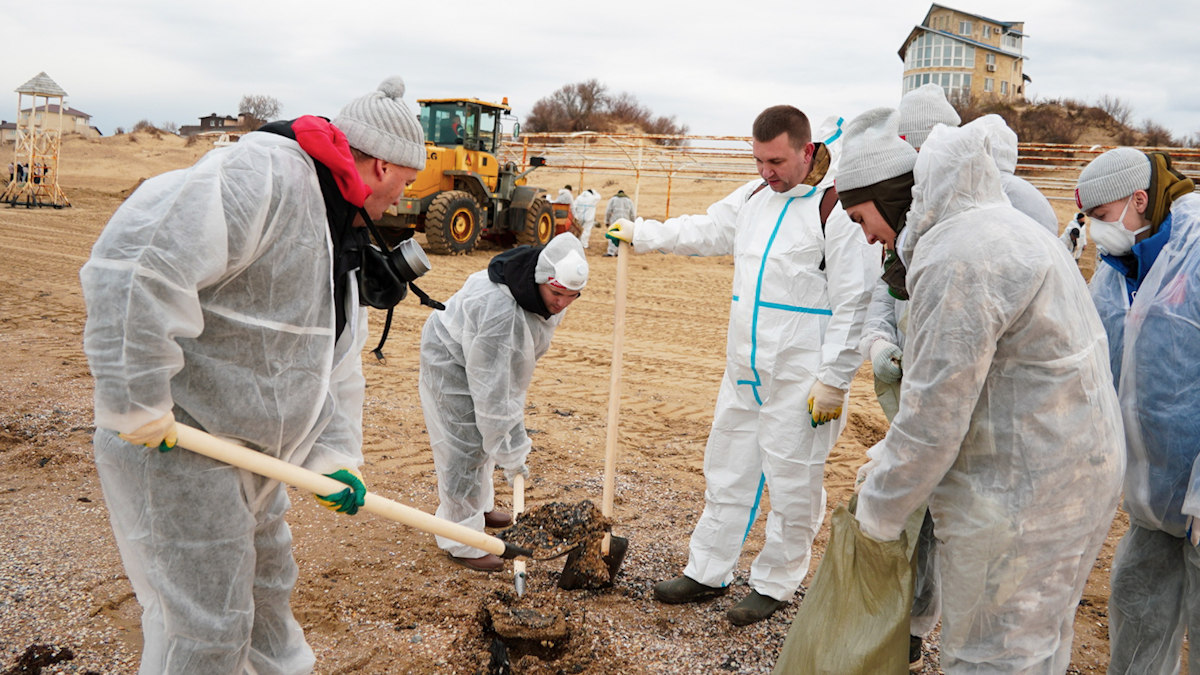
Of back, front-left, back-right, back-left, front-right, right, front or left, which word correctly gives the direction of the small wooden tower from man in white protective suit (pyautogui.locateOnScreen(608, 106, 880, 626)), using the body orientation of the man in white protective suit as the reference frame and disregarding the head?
right

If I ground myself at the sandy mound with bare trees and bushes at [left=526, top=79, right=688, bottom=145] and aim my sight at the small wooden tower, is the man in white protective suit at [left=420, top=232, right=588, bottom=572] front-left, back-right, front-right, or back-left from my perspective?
front-left

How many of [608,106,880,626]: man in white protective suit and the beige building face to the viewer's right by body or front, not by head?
0

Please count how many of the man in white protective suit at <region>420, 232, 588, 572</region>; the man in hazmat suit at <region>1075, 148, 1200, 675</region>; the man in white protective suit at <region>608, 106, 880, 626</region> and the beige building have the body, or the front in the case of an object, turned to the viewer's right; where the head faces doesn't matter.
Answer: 1

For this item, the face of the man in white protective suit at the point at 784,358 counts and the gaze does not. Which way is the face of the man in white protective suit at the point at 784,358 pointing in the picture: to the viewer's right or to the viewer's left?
to the viewer's left

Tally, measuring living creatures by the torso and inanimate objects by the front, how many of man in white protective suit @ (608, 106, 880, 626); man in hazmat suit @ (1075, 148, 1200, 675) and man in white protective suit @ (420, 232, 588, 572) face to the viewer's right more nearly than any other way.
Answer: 1

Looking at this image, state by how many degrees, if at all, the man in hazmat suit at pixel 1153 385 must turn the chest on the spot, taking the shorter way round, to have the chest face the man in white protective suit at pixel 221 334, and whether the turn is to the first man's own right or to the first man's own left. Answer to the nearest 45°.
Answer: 0° — they already face them

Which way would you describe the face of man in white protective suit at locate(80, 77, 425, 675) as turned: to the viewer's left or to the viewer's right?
to the viewer's right

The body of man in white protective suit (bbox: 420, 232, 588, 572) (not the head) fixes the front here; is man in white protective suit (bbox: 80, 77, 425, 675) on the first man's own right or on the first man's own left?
on the first man's own right

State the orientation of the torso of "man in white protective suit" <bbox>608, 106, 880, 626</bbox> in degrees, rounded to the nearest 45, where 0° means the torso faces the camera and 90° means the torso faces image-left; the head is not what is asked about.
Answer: approximately 45°

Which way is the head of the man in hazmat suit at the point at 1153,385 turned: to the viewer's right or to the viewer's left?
to the viewer's left

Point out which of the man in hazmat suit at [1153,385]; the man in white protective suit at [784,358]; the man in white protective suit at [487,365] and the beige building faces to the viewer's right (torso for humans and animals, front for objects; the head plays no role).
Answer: the man in white protective suit at [487,365]

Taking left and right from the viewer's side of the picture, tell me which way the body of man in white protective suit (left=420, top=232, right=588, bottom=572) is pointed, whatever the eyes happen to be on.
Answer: facing to the right of the viewer

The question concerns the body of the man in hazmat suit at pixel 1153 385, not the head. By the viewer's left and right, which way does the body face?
facing the viewer and to the left of the viewer

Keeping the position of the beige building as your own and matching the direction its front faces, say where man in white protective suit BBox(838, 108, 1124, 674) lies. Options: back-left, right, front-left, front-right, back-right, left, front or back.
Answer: front-left

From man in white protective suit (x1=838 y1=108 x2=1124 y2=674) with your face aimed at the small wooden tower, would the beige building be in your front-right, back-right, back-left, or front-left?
front-right
